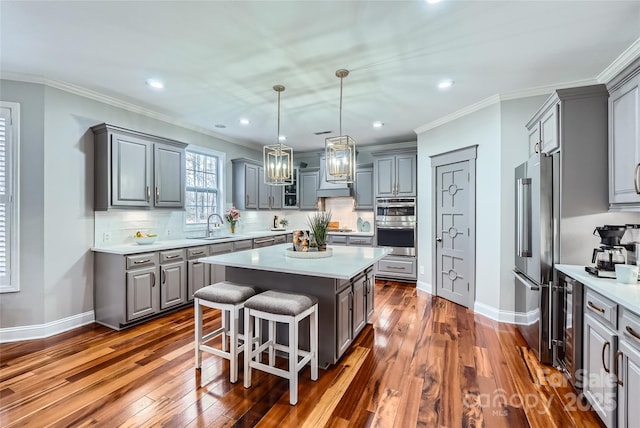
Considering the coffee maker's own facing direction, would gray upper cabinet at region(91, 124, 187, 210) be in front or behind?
in front

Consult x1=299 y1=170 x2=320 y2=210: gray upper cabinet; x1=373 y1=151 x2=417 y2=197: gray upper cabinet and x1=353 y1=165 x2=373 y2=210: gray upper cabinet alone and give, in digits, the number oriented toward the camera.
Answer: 3

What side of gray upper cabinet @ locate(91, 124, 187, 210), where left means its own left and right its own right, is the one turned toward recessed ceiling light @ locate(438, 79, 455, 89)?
front

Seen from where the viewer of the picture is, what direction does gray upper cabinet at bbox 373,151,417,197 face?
facing the viewer

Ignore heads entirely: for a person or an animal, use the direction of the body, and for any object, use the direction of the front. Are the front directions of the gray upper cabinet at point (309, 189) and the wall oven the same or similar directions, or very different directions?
same or similar directions

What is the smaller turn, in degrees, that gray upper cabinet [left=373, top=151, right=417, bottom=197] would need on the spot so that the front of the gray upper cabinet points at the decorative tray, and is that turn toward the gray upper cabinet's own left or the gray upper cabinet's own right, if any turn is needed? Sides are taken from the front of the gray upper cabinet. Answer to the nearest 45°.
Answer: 0° — it already faces it

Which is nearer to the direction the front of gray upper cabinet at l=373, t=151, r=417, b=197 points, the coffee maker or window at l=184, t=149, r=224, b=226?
the coffee maker

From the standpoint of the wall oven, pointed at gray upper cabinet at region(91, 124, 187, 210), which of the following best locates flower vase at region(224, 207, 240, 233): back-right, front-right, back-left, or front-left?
front-right

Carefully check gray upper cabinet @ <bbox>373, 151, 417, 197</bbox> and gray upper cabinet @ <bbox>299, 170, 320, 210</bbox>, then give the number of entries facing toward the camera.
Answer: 2

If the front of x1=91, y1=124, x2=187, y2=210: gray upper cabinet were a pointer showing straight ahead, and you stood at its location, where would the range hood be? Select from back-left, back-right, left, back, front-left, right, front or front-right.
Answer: front-left

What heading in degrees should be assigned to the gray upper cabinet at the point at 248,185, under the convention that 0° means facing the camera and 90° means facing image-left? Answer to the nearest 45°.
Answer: approximately 315°

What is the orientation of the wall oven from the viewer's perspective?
toward the camera

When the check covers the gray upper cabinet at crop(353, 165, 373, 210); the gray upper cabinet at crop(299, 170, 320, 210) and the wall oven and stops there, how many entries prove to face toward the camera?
3

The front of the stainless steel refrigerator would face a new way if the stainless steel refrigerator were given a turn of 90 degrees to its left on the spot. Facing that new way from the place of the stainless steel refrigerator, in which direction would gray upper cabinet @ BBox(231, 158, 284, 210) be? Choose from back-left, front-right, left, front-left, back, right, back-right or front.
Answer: back-right

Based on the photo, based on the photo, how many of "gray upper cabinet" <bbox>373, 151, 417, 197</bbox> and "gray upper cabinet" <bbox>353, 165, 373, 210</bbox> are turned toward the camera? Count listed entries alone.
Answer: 2

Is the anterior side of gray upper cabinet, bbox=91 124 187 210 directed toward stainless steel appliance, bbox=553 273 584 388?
yes

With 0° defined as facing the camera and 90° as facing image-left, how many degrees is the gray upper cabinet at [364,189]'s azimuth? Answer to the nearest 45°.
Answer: approximately 0°

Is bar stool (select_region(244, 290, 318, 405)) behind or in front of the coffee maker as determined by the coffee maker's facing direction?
in front
